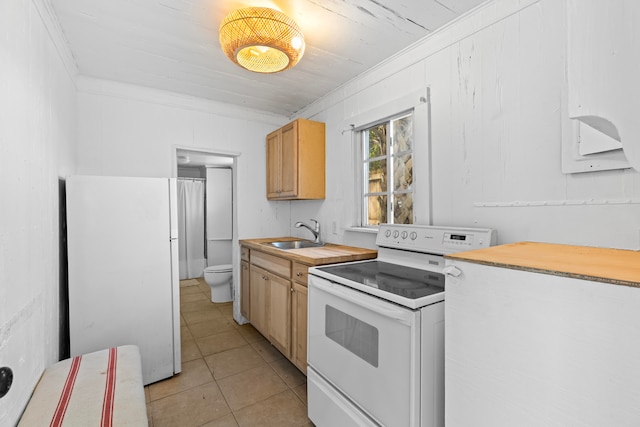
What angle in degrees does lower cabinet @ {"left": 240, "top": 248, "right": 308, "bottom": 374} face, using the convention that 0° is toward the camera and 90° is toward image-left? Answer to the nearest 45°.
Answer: approximately 45°

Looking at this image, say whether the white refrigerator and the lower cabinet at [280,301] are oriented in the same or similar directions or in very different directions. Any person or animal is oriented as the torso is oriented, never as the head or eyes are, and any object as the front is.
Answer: very different directions

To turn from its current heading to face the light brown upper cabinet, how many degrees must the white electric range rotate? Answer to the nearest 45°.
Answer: approximately 90° to its right

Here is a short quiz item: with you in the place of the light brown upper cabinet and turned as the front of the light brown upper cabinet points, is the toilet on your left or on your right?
on your right

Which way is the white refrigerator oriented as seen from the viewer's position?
to the viewer's right

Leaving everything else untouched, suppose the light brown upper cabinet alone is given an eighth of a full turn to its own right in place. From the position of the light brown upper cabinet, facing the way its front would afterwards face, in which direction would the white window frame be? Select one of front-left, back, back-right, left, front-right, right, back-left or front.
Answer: back-left

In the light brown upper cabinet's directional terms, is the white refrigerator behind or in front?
in front

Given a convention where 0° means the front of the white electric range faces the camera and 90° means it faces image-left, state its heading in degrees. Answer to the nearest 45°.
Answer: approximately 45°

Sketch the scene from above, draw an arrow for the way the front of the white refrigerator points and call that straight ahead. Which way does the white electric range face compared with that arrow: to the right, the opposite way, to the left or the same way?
the opposite way

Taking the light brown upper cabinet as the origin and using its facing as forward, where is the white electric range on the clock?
The white electric range is roughly at 10 o'clock from the light brown upper cabinet.
